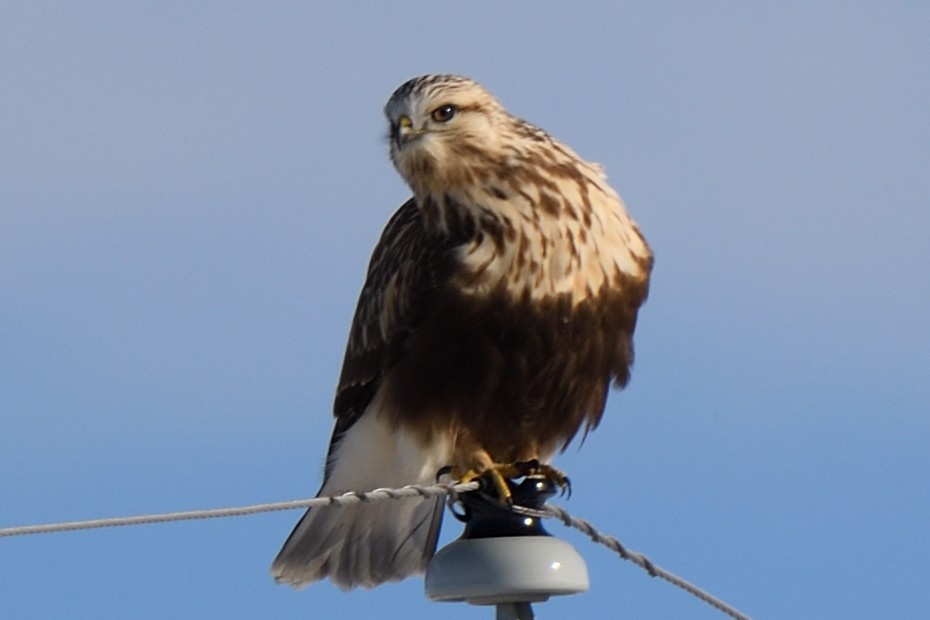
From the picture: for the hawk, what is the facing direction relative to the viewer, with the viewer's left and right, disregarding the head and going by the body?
facing the viewer and to the right of the viewer
